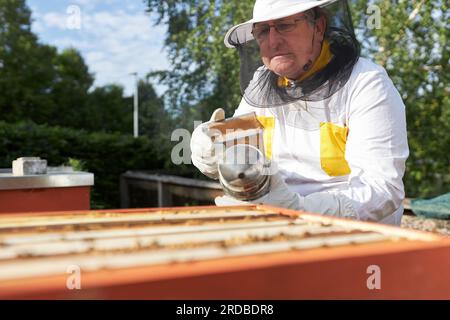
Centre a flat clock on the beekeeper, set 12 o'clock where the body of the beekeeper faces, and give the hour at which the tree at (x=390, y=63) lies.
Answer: The tree is roughly at 5 o'clock from the beekeeper.

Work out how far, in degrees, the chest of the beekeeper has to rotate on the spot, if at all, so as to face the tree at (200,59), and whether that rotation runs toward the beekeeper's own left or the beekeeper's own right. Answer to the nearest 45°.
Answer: approximately 135° to the beekeeper's own right

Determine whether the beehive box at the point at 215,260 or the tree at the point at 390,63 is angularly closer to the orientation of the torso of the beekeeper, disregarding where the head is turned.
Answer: the beehive box

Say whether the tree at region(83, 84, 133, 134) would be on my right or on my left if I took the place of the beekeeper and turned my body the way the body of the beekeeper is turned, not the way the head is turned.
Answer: on my right

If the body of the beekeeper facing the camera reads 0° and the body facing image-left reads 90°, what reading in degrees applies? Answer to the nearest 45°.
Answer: approximately 45°

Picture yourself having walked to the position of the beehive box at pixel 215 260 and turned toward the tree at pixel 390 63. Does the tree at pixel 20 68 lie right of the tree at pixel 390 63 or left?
left

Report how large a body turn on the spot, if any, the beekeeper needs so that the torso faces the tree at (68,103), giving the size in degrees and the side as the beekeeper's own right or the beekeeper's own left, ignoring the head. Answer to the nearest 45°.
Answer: approximately 90° to the beekeeper's own right
